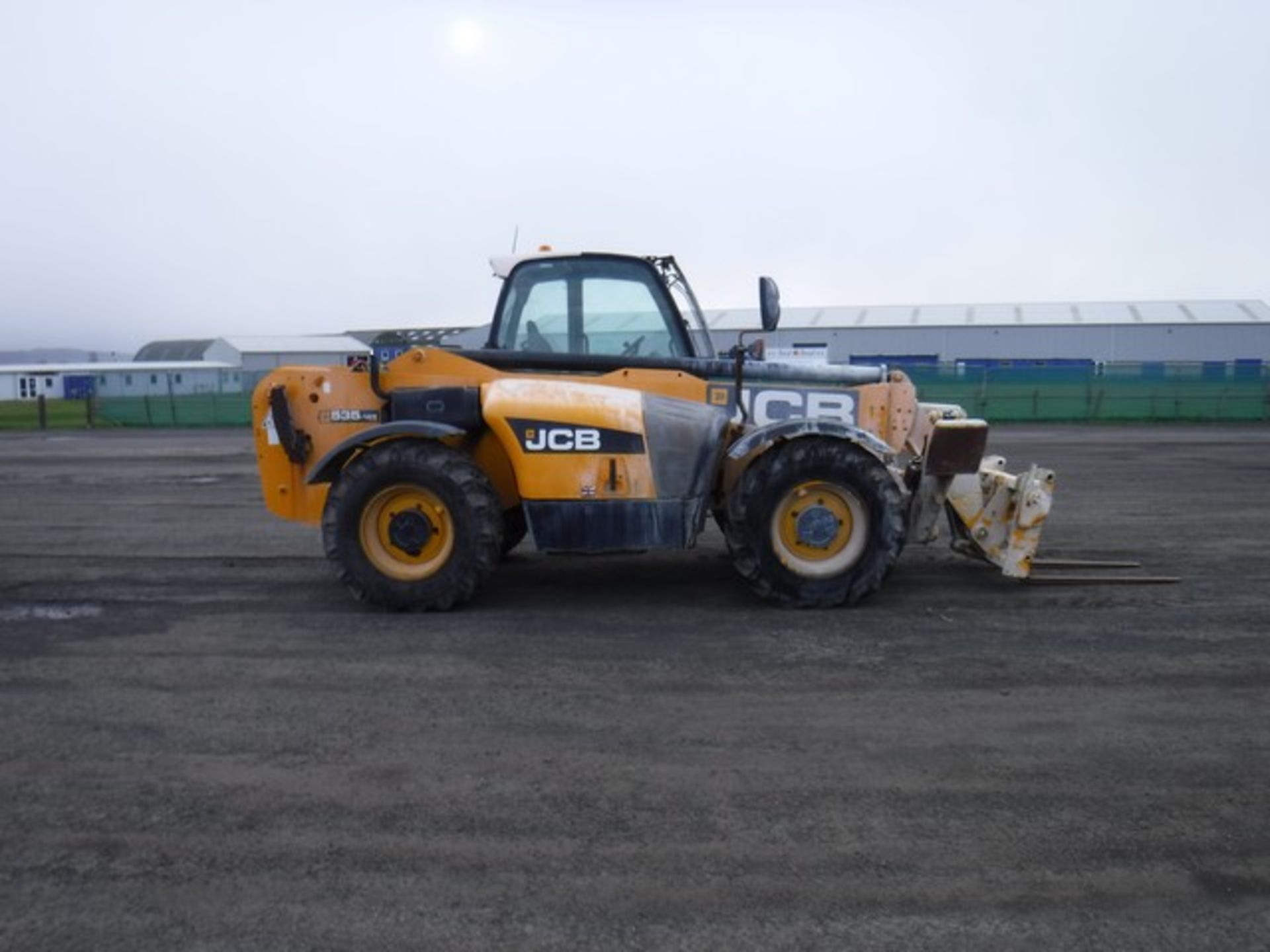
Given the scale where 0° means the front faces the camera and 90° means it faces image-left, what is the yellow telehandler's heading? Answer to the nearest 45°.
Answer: approximately 270°

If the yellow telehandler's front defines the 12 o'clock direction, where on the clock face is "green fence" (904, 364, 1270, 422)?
The green fence is roughly at 10 o'clock from the yellow telehandler.

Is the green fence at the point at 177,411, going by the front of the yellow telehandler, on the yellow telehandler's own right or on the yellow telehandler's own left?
on the yellow telehandler's own left
